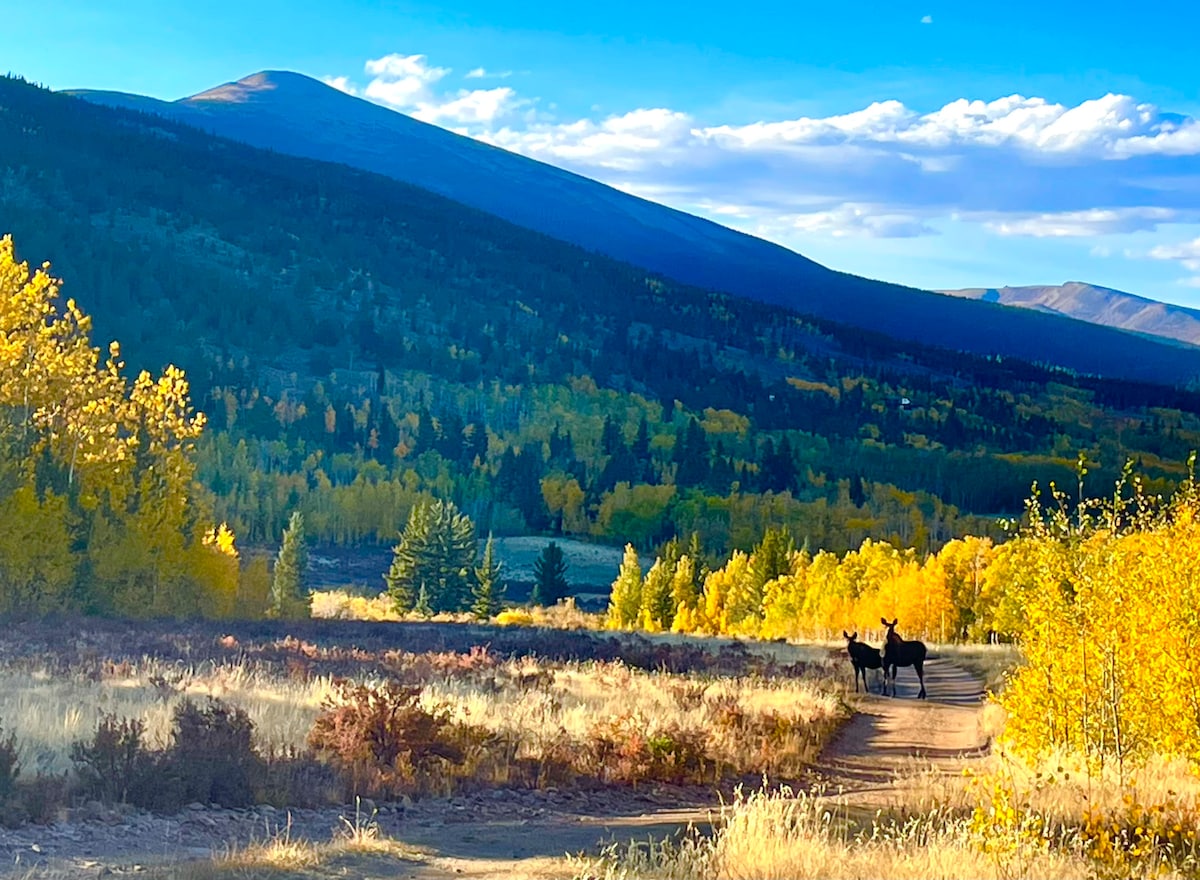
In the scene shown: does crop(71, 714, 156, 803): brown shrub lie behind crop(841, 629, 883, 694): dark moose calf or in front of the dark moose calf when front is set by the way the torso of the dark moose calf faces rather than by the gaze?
in front

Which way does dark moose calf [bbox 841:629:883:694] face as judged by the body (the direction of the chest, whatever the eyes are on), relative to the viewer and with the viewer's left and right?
facing the viewer and to the left of the viewer

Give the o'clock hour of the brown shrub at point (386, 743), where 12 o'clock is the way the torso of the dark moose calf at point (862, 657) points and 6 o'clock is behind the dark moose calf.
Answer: The brown shrub is roughly at 11 o'clock from the dark moose calf.

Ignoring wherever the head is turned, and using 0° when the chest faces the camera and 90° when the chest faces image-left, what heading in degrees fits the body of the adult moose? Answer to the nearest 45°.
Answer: approximately 90°

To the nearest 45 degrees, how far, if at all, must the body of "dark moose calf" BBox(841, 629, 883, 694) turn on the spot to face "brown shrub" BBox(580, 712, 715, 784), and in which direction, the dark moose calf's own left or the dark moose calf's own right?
approximately 45° to the dark moose calf's own left

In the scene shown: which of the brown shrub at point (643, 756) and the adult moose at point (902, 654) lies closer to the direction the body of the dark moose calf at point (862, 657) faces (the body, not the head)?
the brown shrub
